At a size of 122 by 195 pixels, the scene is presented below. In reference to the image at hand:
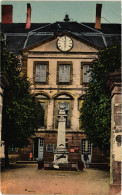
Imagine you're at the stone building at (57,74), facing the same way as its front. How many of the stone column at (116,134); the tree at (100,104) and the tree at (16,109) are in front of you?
3

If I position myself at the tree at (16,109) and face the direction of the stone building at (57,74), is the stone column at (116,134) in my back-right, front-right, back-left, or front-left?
back-right

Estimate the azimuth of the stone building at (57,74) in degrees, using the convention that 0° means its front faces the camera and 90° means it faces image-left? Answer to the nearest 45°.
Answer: approximately 0°

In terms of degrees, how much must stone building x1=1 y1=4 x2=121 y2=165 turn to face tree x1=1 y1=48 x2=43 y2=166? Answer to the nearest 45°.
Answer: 0° — it already faces it

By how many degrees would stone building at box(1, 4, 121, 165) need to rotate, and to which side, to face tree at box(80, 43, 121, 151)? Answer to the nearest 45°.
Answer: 0° — it already faces it
